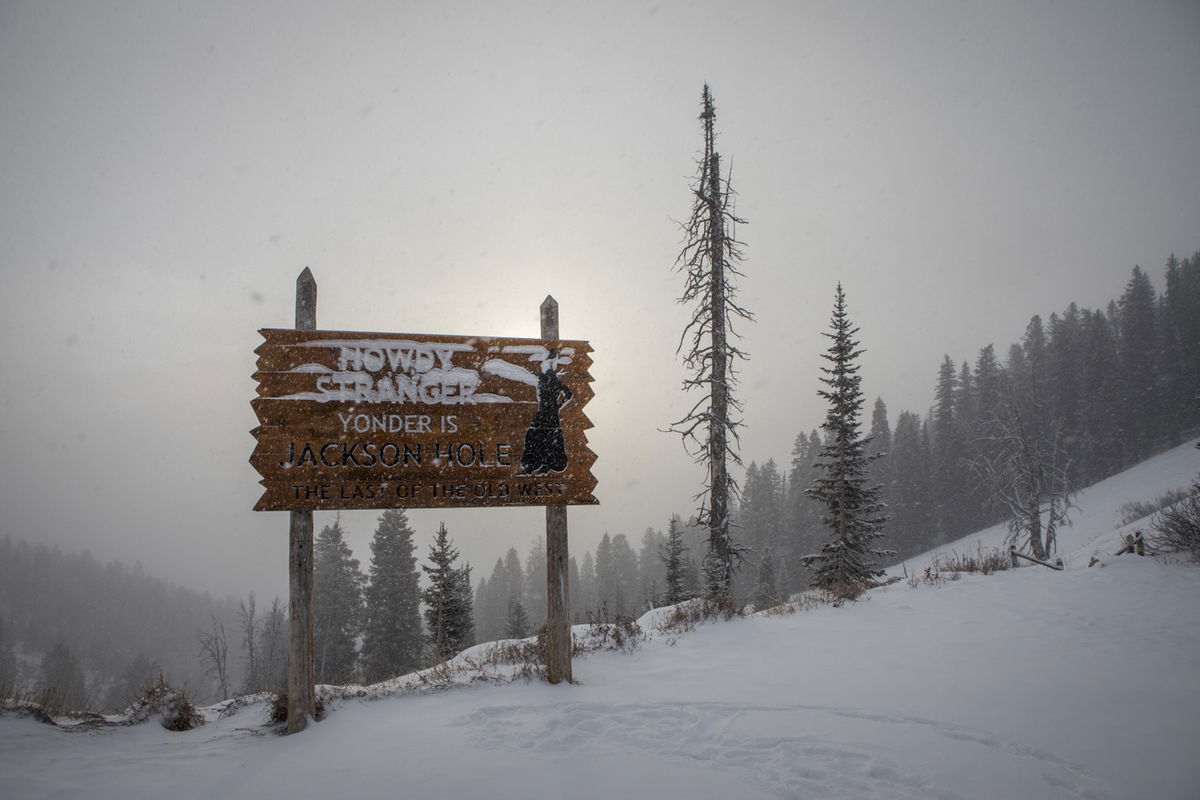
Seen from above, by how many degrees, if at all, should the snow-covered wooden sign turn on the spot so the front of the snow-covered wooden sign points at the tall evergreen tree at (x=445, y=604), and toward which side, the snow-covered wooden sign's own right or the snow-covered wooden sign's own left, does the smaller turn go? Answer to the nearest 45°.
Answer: approximately 180°

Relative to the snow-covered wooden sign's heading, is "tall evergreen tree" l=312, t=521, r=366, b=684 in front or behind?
behind

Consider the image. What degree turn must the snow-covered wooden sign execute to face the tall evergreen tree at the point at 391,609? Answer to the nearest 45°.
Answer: approximately 180°

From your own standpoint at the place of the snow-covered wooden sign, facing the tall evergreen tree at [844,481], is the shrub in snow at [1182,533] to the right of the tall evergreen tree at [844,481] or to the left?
right

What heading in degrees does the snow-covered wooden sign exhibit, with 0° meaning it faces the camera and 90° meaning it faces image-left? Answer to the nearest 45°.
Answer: approximately 0°
